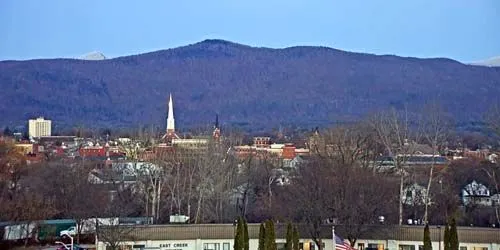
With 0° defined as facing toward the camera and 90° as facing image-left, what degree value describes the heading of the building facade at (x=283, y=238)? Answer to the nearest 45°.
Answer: approximately 0°

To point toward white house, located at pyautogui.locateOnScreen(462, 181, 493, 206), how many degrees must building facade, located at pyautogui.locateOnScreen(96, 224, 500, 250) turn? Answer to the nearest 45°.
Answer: approximately 135° to its left

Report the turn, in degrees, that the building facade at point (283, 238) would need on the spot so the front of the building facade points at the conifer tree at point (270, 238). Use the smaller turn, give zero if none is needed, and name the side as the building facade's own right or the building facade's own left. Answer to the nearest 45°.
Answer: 0° — it already faces it

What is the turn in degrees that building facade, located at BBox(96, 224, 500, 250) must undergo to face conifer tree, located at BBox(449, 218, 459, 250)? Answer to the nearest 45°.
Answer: approximately 45° to its left

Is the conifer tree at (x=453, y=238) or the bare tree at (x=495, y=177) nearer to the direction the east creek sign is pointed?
the conifer tree

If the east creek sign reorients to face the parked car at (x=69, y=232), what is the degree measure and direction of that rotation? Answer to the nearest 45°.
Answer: approximately 135° to its right

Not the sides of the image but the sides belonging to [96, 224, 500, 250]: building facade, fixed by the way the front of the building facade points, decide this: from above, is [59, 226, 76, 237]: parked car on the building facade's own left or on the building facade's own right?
on the building facade's own right
